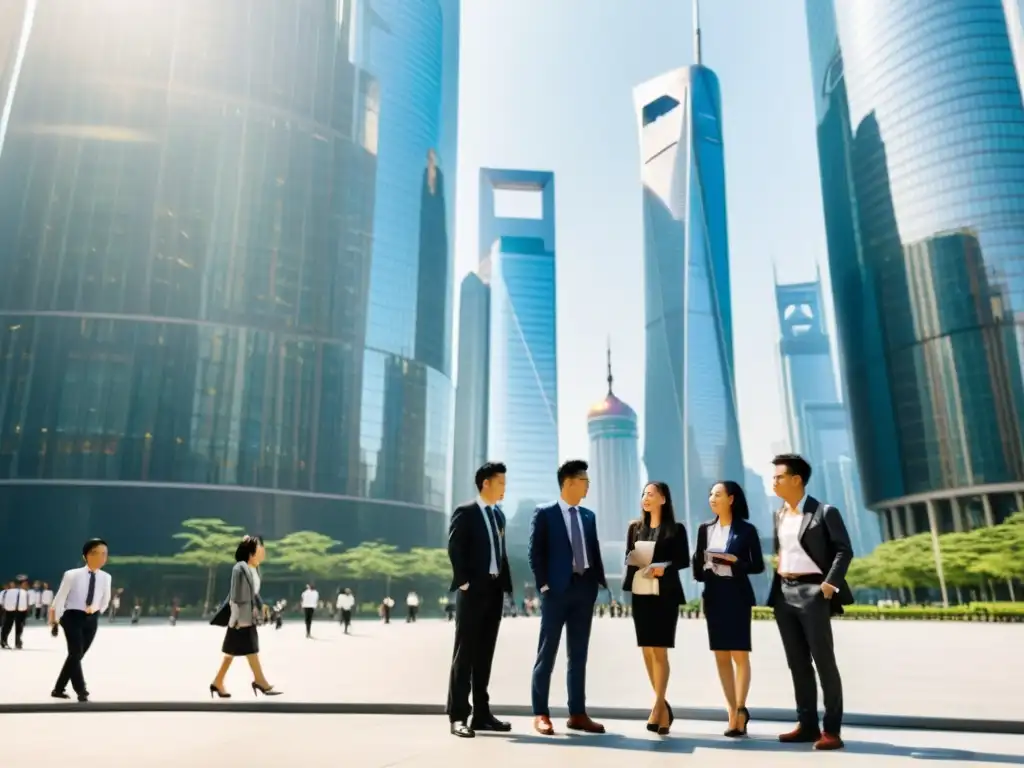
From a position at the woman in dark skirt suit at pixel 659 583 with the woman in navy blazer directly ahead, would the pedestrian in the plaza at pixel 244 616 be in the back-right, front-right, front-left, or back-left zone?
back-left

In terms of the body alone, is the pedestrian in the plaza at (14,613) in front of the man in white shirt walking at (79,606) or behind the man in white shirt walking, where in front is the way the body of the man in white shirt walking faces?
behind

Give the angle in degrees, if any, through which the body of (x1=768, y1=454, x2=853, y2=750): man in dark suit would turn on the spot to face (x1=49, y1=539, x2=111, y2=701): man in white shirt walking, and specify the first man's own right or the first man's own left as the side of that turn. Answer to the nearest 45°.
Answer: approximately 45° to the first man's own right

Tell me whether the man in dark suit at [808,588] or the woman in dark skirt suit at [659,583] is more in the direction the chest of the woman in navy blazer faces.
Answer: the woman in dark skirt suit
